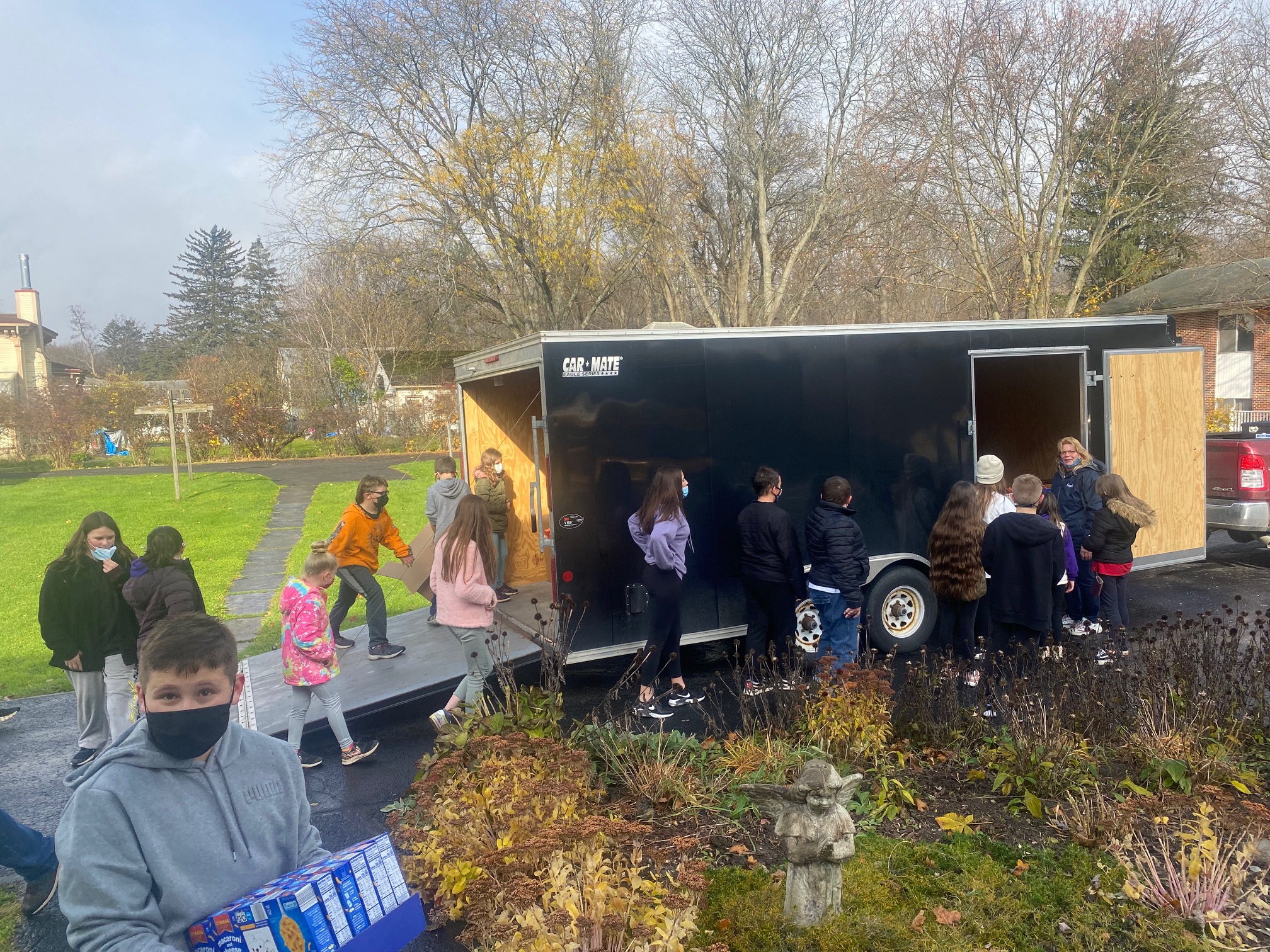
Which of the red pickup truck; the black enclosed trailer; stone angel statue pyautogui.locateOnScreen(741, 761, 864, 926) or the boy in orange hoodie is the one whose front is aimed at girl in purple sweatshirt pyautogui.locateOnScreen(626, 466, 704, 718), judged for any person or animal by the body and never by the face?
the boy in orange hoodie

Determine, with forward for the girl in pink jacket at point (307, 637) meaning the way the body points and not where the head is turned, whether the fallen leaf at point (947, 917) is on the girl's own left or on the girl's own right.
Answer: on the girl's own right

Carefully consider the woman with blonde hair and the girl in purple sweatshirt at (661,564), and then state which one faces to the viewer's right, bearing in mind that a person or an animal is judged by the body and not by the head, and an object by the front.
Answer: the girl in purple sweatshirt

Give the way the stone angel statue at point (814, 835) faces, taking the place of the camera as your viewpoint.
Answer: facing the viewer and to the right of the viewer

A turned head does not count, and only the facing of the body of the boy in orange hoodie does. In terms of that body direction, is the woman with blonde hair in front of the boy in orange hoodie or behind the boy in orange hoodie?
in front

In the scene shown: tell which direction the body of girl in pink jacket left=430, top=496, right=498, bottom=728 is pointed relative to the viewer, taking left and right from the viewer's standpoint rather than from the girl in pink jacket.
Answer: facing away from the viewer and to the right of the viewer

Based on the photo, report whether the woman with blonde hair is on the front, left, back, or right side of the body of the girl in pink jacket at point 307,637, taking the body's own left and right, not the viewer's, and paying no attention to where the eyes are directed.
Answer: front

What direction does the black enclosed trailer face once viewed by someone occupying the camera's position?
facing away from the viewer and to the right of the viewer

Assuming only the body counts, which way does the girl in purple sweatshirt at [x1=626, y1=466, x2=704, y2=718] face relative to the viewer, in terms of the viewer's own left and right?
facing to the right of the viewer

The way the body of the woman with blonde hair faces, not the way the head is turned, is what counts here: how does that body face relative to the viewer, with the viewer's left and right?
facing the viewer and to the left of the viewer

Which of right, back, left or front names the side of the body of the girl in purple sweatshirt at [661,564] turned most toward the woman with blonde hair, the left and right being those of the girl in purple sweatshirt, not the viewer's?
front

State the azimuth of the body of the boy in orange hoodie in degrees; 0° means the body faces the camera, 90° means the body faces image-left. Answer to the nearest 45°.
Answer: approximately 315°
